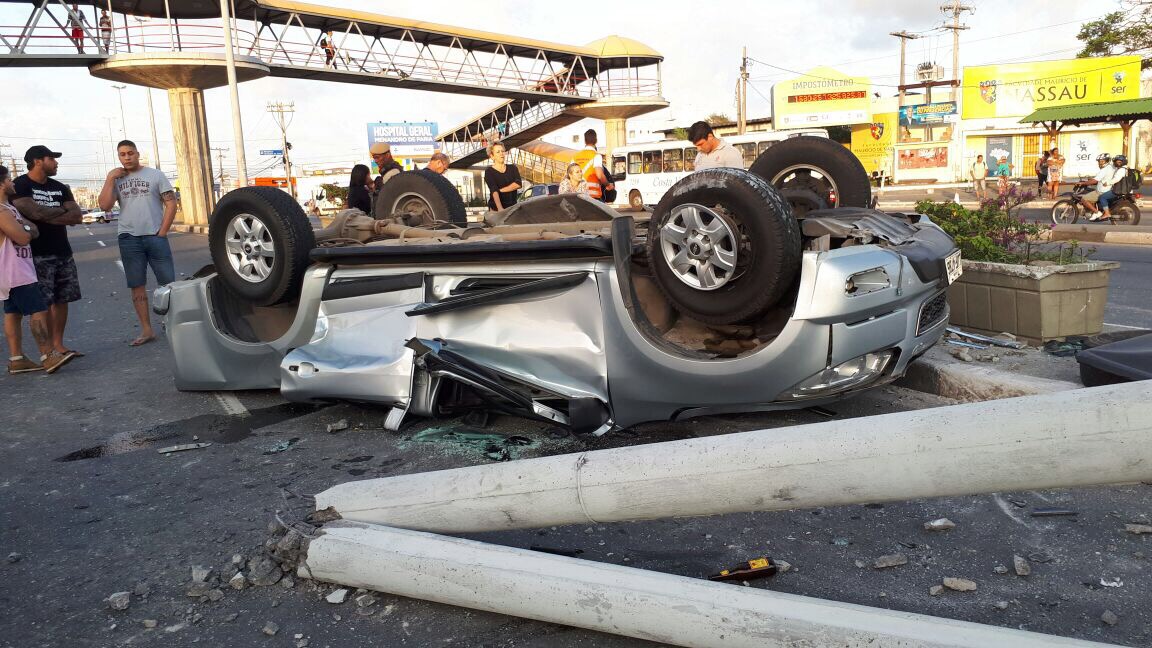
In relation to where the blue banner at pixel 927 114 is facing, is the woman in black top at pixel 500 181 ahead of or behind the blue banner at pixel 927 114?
ahead

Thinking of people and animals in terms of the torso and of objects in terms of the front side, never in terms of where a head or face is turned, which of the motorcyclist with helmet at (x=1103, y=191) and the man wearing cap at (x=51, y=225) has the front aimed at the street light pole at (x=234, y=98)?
the motorcyclist with helmet

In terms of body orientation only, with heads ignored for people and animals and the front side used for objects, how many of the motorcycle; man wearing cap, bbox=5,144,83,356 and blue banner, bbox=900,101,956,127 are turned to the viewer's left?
1

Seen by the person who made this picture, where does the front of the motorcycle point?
facing to the left of the viewer

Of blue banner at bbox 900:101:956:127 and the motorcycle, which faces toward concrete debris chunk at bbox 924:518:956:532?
the blue banner

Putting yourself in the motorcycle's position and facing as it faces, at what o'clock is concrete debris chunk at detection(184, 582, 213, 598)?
The concrete debris chunk is roughly at 9 o'clock from the motorcycle.

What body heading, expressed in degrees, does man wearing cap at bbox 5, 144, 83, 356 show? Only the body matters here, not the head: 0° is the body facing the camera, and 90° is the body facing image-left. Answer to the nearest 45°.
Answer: approximately 315°

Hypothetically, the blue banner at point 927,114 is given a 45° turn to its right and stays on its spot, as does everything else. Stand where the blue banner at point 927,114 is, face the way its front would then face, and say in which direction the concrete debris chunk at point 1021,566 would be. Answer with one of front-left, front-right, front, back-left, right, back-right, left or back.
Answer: front-left

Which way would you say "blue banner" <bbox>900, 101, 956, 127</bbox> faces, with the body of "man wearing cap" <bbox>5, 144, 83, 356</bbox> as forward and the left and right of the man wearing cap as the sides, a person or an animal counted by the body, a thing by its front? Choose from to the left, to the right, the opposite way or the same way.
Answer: to the right

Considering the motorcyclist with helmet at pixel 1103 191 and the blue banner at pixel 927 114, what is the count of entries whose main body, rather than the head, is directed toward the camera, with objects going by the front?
1

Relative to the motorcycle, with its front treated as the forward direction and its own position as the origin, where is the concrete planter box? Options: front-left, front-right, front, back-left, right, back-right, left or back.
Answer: left

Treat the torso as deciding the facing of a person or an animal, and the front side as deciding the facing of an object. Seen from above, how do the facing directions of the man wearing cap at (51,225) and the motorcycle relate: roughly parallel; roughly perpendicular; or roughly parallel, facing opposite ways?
roughly parallel, facing opposite ways

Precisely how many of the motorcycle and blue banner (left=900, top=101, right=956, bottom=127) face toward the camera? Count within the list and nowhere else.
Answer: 1

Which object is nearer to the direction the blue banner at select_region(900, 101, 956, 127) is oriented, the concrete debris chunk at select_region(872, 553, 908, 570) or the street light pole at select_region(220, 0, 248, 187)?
the concrete debris chunk

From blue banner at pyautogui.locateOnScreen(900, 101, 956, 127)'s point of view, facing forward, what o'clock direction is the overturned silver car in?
The overturned silver car is roughly at 12 o'clock from the blue banner.

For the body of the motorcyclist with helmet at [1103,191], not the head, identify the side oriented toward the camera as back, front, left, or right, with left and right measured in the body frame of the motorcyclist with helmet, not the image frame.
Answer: left

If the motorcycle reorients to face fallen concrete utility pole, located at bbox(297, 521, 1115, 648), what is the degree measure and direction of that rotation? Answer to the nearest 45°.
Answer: approximately 90° to its left

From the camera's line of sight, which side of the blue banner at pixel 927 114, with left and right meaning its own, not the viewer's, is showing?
front

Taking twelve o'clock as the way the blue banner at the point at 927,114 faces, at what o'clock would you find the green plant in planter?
The green plant in planter is roughly at 12 o'clock from the blue banner.
